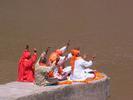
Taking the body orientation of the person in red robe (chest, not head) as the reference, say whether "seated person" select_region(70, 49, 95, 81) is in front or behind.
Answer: in front

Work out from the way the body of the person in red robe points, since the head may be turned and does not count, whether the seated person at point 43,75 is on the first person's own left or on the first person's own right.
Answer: on the first person's own right

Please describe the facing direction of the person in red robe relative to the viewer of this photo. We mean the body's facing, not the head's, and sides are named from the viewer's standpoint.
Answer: facing to the right of the viewer
